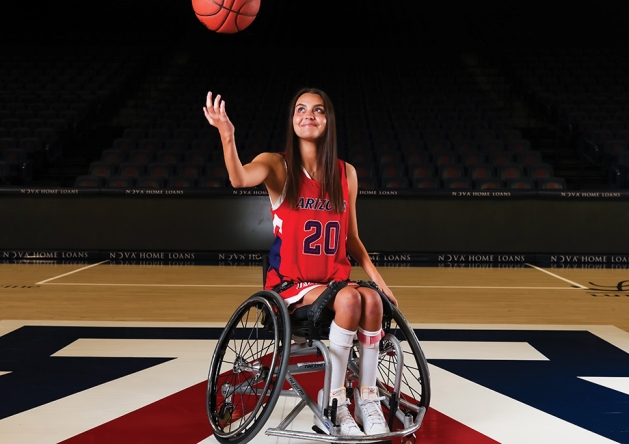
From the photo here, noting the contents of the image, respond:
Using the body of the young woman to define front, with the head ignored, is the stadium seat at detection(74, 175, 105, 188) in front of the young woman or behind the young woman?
behind

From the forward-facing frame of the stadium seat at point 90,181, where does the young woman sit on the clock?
The young woman is roughly at 12 o'clock from the stadium seat.

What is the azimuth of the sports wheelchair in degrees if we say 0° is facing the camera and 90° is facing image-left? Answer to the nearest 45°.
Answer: approximately 315°

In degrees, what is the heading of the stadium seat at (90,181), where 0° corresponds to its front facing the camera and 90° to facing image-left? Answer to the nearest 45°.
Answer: approximately 0°

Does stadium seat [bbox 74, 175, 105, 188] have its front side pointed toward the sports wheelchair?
yes
